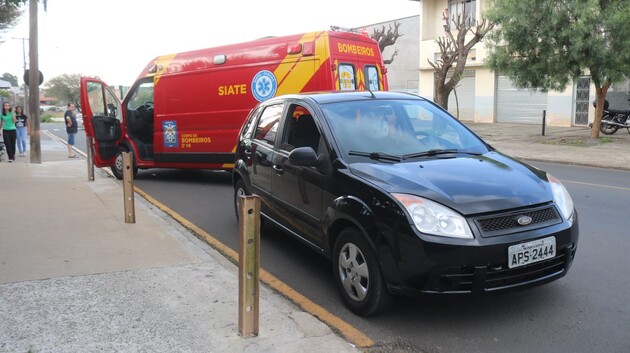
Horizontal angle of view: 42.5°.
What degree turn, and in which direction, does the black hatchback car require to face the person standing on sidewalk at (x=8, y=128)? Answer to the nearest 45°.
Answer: approximately 180°

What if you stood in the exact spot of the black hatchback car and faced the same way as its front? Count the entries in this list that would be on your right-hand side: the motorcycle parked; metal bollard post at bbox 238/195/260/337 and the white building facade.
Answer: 1

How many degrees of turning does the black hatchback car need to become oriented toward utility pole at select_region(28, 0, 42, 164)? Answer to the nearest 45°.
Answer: approximately 180°

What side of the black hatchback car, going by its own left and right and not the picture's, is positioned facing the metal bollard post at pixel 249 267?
right

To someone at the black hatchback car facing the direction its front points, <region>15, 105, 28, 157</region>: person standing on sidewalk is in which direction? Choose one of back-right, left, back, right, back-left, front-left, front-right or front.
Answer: back

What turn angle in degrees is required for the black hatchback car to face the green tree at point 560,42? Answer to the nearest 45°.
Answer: approximately 135° to its left

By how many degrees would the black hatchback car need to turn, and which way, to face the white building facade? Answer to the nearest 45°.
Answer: approximately 135° to its left

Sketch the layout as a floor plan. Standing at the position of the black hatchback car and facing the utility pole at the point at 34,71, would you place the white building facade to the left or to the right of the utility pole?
right
